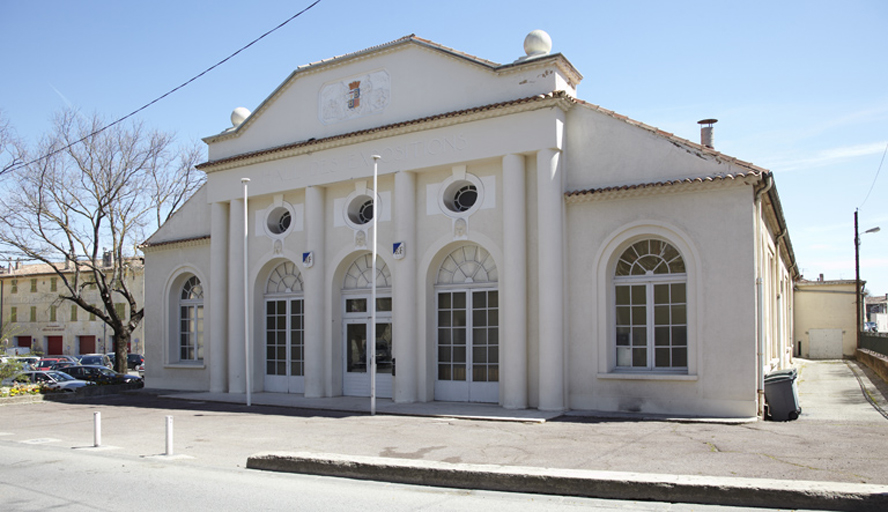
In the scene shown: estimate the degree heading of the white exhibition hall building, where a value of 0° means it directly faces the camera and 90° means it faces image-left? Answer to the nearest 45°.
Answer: approximately 45°

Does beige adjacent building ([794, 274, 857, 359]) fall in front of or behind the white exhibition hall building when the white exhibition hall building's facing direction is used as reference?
behind

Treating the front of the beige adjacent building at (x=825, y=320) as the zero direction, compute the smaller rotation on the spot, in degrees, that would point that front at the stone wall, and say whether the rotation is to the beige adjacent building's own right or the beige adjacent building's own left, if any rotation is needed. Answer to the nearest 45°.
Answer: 0° — it already faces it

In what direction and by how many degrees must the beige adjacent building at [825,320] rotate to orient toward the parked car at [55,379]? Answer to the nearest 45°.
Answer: approximately 45° to its right

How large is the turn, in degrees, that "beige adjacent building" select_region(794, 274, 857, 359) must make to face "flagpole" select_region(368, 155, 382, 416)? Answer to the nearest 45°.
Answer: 0° — it already faces it

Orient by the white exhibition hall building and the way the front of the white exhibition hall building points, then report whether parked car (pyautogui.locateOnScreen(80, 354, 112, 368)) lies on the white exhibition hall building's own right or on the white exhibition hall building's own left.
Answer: on the white exhibition hall building's own right
